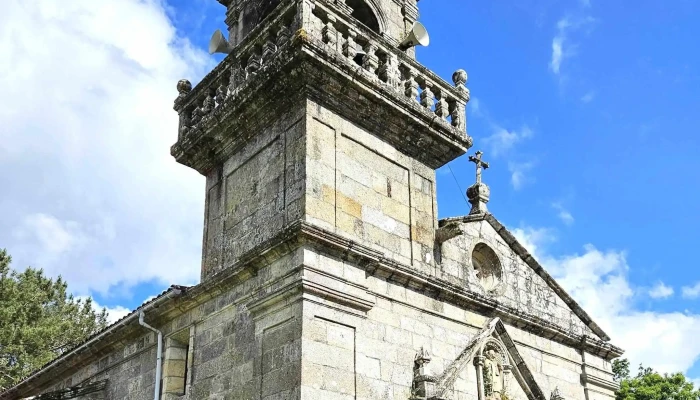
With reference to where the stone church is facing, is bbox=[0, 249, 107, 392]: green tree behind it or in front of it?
behind

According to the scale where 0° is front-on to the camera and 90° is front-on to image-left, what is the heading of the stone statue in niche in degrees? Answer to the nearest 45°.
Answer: approximately 315°

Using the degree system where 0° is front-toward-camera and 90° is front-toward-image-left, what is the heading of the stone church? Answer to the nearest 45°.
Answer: approximately 315°

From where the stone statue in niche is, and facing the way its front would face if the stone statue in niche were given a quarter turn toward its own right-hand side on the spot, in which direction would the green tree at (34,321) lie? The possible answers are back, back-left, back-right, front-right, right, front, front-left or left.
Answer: right
